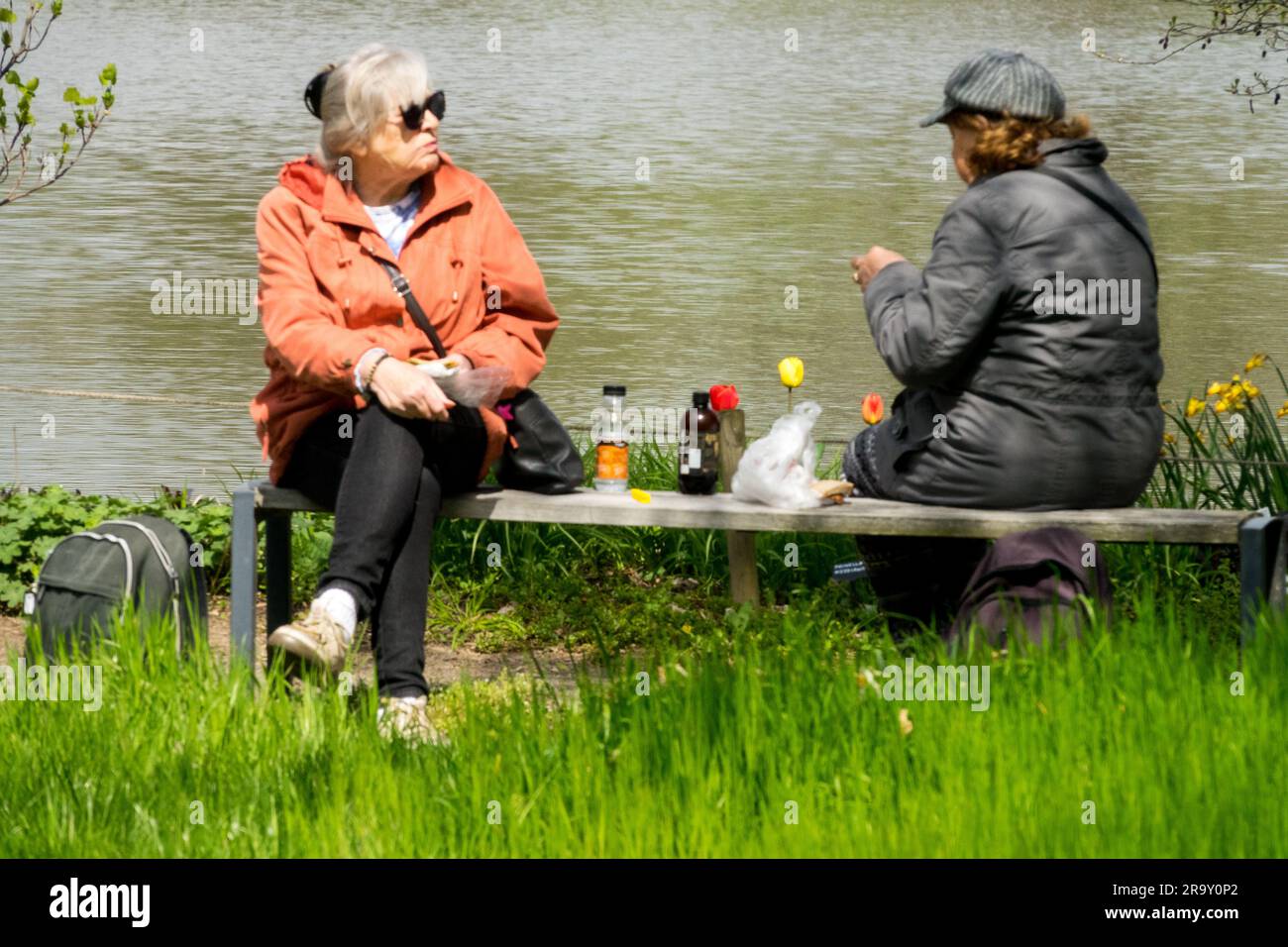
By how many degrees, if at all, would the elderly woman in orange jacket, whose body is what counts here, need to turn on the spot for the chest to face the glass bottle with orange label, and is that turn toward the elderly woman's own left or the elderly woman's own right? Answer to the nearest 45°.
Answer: approximately 135° to the elderly woman's own left

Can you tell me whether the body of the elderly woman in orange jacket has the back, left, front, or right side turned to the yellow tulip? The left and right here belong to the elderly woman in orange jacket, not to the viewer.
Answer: left

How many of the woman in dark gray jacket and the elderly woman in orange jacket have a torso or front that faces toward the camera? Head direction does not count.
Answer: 1

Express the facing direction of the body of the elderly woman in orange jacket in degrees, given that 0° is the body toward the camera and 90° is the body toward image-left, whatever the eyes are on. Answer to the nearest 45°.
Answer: approximately 0°

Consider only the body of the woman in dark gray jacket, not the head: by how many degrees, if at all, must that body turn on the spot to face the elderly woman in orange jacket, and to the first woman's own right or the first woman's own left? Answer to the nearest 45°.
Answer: approximately 45° to the first woman's own left

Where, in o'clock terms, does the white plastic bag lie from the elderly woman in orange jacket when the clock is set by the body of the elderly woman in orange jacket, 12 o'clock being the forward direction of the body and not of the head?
The white plastic bag is roughly at 9 o'clock from the elderly woman in orange jacket.

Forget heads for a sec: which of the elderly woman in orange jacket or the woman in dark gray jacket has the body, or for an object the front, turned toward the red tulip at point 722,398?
the woman in dark gray jacket

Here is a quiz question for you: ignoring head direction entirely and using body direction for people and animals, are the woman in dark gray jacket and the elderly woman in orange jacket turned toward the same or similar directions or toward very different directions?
very different directions

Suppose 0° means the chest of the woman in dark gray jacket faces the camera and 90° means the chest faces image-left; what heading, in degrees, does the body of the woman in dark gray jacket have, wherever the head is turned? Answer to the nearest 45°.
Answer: approximately 135°
